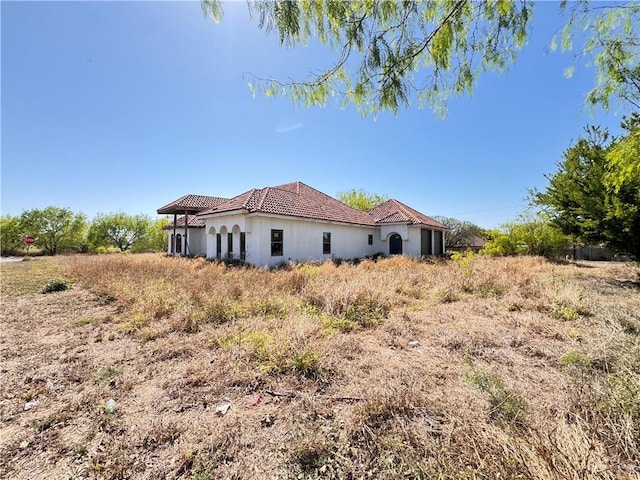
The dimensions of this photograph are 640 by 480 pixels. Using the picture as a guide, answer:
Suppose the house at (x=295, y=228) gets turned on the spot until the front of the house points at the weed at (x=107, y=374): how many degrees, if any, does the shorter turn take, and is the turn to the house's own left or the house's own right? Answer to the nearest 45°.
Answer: approximately 45° to the house's own left

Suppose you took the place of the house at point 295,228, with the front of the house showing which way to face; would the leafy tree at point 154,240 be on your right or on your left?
on your right

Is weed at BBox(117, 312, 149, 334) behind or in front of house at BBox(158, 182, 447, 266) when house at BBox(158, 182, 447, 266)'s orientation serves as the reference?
in front

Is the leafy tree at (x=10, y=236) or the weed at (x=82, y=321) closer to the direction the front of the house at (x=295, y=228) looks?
the weed

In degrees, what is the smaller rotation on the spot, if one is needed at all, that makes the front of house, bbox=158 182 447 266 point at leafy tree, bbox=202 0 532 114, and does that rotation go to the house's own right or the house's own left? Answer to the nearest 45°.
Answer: approximately 45° to the house's own left

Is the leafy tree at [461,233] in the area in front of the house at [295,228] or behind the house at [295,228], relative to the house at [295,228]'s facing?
behind

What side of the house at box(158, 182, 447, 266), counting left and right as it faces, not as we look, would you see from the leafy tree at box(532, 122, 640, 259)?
left

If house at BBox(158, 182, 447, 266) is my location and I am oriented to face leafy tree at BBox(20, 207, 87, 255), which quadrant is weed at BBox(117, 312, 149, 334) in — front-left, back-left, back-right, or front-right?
back-left

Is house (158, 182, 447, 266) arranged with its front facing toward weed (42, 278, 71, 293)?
yes

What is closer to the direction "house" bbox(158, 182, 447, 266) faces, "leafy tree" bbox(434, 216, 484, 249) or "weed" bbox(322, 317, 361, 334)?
the weed

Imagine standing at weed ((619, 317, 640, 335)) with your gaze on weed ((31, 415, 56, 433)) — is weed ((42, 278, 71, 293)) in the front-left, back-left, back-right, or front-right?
front-right

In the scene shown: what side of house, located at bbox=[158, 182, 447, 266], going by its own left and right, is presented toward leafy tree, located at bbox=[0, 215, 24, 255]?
right

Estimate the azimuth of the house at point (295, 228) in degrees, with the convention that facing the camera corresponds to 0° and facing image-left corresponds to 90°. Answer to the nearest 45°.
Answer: approximately 45°

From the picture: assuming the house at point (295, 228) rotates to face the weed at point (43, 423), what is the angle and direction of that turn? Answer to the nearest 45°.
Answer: approximately 45° to its left

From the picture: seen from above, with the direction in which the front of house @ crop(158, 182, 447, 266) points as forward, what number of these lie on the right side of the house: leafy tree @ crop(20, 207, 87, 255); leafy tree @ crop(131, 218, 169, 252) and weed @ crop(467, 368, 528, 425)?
2

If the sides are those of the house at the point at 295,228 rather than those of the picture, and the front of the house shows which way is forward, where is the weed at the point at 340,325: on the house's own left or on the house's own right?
on the house's own left

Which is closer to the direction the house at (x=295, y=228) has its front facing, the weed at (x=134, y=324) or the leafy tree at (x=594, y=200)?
the weed
